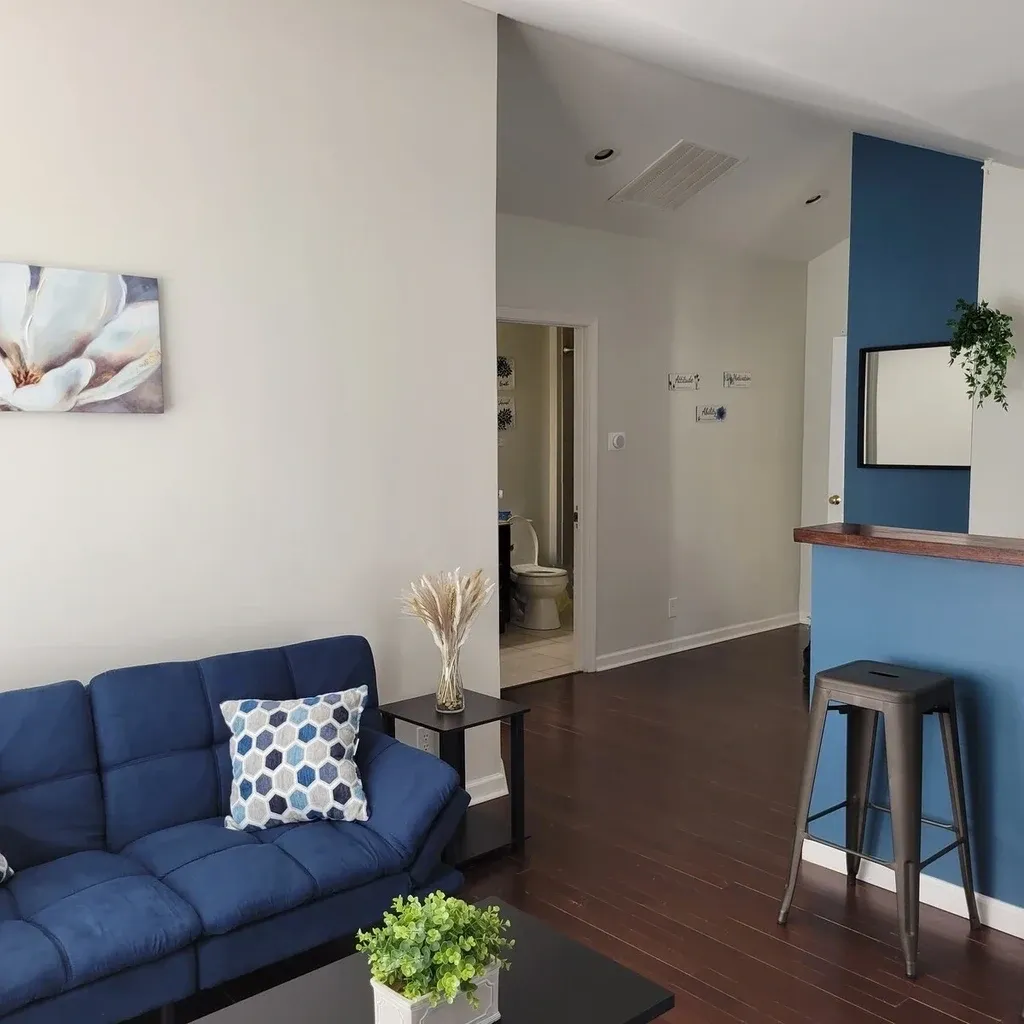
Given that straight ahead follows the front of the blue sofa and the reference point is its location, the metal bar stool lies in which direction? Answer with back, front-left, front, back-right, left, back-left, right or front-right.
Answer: front-left

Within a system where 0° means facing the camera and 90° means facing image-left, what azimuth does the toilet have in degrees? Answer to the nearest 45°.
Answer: approximately 315°

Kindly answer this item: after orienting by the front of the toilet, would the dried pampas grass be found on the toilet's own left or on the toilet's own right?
on the toilet's own right

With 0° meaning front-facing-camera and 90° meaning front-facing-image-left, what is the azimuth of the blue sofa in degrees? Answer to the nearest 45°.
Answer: approximately 315°

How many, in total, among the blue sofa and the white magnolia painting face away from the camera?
0

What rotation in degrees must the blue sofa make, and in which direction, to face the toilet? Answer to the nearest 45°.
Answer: approximately 90° to its left

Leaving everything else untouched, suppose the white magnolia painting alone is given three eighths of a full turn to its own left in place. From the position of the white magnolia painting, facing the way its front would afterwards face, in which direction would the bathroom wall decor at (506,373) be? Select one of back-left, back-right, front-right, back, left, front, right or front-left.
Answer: front-right

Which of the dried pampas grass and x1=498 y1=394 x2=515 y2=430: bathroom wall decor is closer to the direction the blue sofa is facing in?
the dried pampas grass
